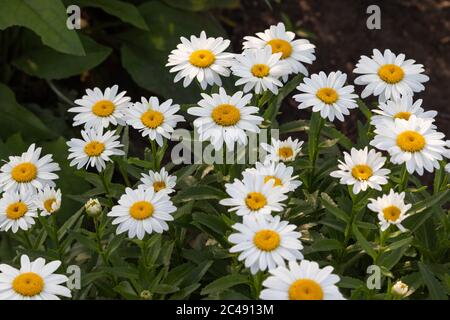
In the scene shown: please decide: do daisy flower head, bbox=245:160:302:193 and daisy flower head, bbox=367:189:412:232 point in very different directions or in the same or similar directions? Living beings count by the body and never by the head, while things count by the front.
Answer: same or similar directions

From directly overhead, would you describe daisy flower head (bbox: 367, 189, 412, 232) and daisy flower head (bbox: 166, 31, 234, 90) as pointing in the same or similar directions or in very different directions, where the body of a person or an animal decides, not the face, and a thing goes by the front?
same or similar directions

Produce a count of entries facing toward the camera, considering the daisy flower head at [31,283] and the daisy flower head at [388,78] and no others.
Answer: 2

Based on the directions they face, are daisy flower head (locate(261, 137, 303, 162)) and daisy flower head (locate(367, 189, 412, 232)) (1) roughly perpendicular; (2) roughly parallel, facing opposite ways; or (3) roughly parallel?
roughly parallel

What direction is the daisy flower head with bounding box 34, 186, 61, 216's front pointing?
toward the camera

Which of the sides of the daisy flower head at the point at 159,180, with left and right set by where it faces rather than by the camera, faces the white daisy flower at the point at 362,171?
left

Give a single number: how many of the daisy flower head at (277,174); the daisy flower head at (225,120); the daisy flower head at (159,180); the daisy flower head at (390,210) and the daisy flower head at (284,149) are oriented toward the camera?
5

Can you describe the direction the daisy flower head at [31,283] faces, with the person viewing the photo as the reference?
facing the viewer

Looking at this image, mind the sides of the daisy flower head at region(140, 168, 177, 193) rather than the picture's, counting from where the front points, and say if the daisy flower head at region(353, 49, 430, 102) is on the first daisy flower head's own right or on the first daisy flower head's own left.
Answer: on the first daisy flower head's own left

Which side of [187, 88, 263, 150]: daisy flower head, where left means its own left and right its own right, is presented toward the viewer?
front

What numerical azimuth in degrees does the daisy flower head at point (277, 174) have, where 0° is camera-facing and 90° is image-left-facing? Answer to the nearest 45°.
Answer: approximately 0°
